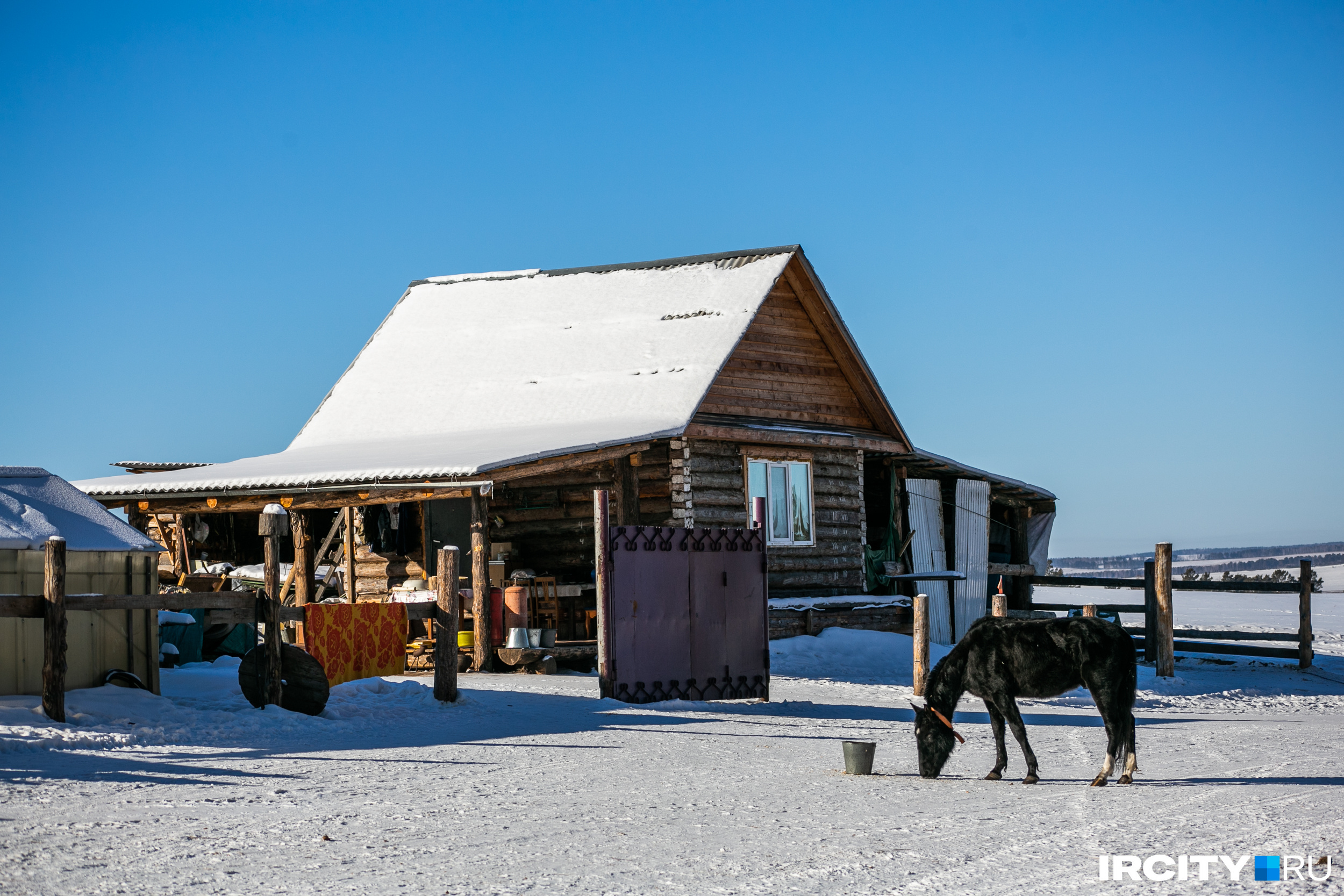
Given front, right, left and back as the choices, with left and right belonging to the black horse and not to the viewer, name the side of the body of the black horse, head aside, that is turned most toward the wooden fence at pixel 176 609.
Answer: front

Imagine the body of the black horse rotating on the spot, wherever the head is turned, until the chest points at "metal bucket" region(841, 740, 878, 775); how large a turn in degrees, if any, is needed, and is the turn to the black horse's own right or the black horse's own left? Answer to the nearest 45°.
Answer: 0° — it already faces it

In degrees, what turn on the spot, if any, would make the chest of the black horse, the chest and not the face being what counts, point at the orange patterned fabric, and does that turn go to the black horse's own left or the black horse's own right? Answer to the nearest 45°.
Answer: approximately 45° to the black horse's own right

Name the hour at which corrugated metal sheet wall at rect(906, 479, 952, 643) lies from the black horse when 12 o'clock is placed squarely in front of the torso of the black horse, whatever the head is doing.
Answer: The corrugated metal sheet wall is roughly at 3 o'clock from the black horse.

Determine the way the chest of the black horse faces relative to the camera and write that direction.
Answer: to the viewer's left

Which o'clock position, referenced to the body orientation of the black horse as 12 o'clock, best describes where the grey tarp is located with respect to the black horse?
The grey tarp is roughly at 3 o'clock from the black horse.

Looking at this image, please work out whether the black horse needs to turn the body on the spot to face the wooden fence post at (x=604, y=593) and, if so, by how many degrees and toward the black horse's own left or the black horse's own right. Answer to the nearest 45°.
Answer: approximately 45° to the black horse's own right

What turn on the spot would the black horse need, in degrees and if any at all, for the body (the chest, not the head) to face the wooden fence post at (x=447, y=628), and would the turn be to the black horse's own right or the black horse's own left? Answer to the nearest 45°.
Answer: approximately 45° to the black horse's own right
